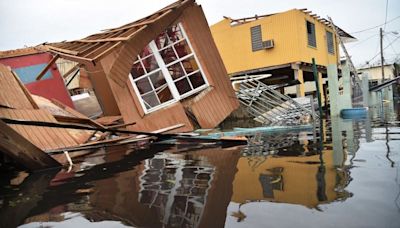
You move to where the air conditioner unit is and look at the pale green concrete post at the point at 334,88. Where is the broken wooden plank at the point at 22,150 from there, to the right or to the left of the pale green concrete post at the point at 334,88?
right

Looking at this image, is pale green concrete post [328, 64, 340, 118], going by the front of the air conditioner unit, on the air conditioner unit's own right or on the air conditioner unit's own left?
on the air conditioner unit's own left

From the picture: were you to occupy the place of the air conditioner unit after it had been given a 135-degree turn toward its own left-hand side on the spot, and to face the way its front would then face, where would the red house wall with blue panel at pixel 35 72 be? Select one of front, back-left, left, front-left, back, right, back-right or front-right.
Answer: back-right

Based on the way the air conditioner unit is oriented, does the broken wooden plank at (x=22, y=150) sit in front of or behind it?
in front

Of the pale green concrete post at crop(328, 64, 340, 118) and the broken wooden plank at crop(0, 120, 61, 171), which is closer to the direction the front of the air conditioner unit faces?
the broken wooden plank

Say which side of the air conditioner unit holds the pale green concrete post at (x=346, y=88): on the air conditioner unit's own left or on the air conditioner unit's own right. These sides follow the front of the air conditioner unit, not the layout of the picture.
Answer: on the air conditioner unit's own left

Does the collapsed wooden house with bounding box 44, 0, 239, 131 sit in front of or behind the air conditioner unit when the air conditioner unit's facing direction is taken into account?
in front

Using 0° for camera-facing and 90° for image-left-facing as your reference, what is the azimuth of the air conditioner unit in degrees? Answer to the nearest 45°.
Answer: approximately 45°
